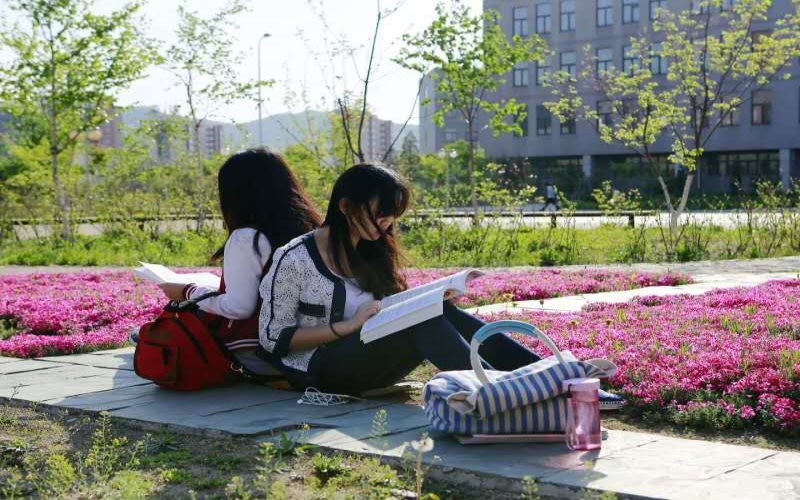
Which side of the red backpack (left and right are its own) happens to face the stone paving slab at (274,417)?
left

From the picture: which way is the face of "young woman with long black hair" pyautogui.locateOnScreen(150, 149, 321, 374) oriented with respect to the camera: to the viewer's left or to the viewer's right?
to the viewer's left

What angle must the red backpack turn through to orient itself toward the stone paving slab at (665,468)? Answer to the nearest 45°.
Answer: approximately 90° to its left

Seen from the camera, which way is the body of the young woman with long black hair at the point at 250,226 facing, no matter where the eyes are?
to the viewer's left

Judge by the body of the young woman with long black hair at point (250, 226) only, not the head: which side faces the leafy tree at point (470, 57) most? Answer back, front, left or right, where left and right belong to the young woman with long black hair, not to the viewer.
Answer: right

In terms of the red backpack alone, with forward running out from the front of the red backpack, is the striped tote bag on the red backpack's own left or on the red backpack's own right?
on the red backpack's own left

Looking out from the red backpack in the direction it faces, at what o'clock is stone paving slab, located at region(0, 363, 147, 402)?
The stone paving slab is roughly at 12 o'clock from the red backpack.

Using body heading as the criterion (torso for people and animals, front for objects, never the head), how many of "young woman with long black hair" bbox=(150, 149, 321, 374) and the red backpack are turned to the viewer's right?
0

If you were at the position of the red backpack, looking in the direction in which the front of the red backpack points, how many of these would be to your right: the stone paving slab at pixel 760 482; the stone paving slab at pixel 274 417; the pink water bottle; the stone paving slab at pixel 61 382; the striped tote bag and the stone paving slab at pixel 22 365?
2

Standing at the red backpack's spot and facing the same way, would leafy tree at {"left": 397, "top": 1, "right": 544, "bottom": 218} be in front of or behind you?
behind

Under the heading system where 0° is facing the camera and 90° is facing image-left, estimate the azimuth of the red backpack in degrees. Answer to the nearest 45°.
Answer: approximately 45°

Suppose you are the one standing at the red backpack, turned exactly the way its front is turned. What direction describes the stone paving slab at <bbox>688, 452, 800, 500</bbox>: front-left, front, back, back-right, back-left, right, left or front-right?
left

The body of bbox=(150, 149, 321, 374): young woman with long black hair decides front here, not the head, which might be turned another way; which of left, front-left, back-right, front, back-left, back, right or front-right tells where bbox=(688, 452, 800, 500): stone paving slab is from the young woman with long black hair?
back-left
